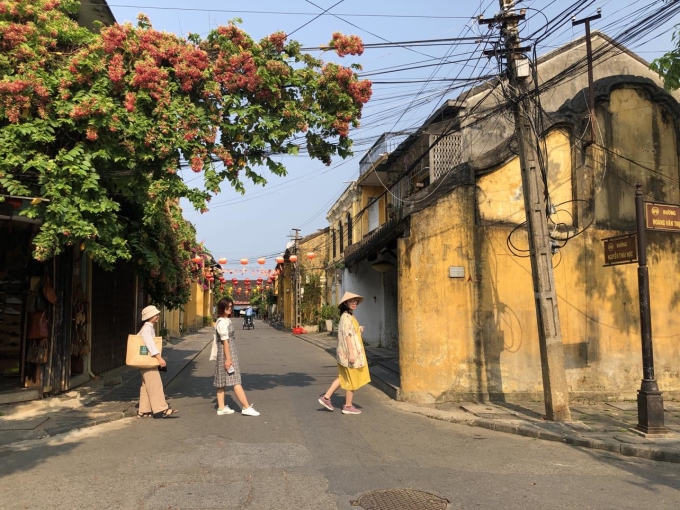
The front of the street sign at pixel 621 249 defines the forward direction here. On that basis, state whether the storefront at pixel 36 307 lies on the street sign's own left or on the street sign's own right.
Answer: on the street sign's own right

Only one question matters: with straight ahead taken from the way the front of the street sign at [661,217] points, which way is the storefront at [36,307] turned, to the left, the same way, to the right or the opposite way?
to the left

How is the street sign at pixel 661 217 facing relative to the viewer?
toward the camera

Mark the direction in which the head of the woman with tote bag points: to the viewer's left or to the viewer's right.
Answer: to the viewer's right

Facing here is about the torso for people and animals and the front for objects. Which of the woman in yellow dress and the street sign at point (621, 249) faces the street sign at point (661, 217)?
the woman in yellow dress

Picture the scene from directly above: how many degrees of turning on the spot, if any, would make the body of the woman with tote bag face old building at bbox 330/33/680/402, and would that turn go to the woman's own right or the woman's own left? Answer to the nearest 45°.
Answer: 0° — they already face it

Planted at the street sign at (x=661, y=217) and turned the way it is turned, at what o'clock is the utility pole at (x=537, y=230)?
The utility pole is roughly at 2 o'clock from the street sign.

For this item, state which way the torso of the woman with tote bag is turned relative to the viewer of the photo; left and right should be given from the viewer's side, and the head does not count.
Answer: facing to the right of the viewer

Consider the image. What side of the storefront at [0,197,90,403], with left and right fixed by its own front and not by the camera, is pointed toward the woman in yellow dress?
front

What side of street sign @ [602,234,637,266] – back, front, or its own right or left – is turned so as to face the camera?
front

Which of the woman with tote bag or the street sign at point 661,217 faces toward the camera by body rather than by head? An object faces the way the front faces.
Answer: the street sign

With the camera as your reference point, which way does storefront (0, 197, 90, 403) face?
facing the viewer and to the right of the viewer

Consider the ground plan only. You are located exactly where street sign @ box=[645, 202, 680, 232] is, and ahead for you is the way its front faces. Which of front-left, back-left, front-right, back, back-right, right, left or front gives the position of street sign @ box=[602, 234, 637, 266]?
right

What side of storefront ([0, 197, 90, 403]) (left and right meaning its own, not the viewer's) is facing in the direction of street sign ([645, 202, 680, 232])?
front

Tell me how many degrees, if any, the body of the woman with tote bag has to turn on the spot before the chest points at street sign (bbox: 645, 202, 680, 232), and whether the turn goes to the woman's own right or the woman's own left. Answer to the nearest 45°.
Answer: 0° — they already face it
